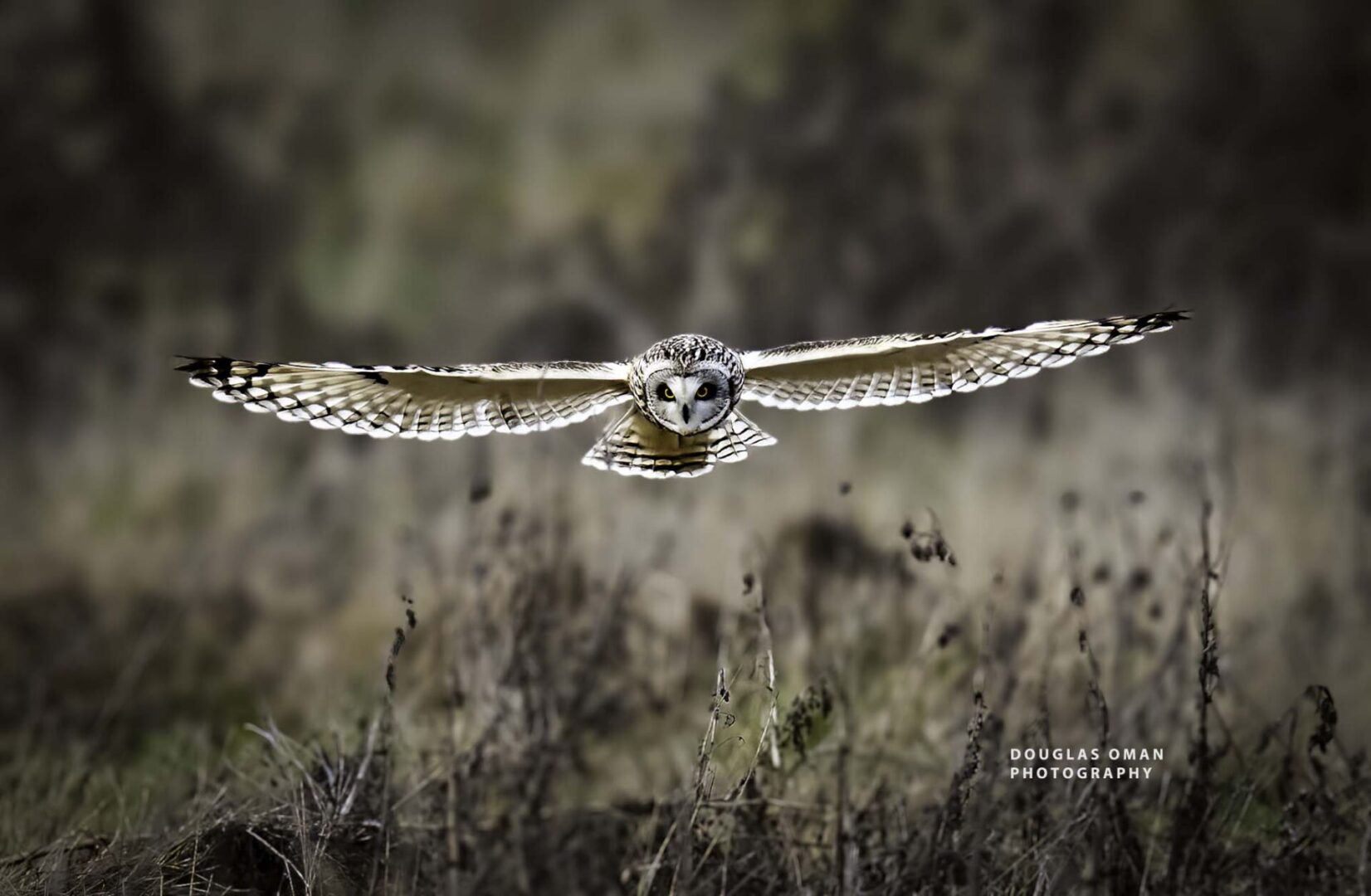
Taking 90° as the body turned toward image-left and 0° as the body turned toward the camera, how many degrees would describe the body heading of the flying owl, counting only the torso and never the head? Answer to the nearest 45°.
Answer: approximately 0°
